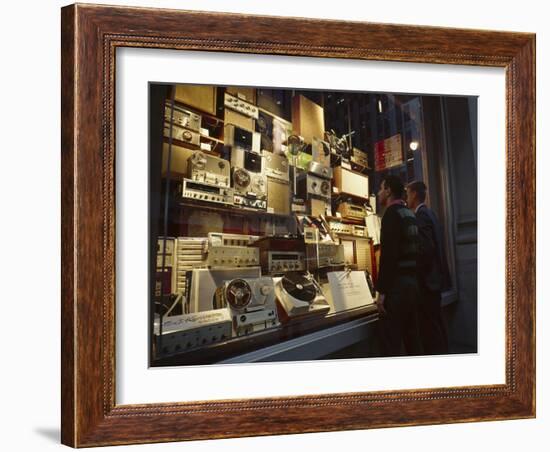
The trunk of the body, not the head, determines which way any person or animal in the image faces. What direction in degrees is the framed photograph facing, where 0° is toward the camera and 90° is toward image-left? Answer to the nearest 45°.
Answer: approximately 315°
